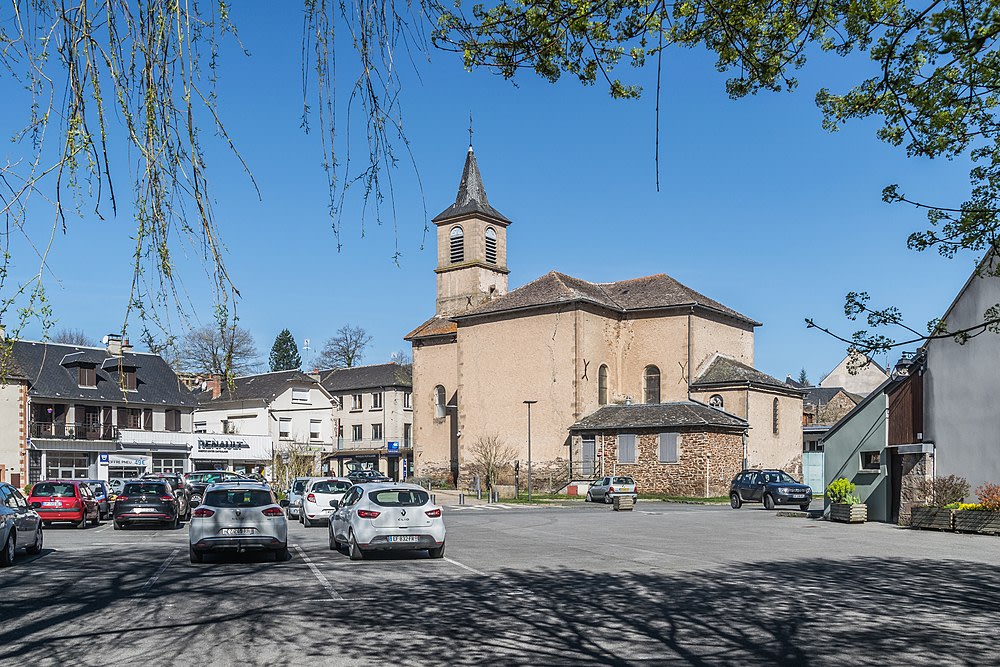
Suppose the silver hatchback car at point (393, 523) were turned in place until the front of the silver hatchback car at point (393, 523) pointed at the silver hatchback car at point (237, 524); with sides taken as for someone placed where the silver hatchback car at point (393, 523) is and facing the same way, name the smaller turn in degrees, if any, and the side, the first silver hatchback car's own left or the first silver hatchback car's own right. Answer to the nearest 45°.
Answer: approximately 45° to the first silver hatchback car's own left

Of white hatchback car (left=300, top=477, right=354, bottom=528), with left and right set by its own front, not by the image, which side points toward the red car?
left

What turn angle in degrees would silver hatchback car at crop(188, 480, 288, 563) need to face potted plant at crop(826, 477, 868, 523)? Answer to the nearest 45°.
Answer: approximately 45° to its right

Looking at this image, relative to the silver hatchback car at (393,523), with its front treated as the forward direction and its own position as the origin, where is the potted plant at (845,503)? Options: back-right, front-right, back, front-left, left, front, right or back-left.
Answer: right

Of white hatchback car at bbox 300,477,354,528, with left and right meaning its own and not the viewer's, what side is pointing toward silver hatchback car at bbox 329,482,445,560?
back

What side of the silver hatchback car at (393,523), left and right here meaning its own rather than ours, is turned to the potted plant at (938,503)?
right

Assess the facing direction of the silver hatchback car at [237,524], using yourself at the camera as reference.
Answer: facing away from the viewer

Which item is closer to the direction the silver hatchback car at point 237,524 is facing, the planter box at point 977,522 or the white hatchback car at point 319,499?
the white hatchback car

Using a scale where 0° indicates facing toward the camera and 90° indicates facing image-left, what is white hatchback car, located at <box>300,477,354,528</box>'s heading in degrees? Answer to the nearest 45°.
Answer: approximately 180°

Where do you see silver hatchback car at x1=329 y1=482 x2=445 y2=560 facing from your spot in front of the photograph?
facing away from the viewer and to the left of the viewer

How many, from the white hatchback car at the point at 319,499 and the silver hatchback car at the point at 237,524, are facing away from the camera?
2
